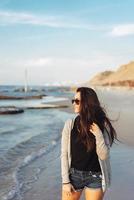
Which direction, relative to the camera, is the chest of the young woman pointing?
toward the camera
